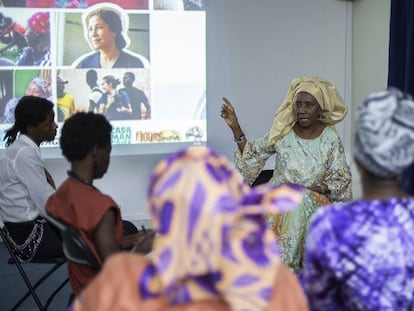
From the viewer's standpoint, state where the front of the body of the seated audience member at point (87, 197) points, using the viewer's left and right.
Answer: facing away from the viewer and to the right of the viewer

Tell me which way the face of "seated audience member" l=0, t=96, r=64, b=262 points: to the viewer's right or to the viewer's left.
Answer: to the viewer's right

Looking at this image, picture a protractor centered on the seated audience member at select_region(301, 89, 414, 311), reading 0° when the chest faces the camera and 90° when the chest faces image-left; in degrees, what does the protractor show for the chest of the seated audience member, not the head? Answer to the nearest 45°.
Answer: approximately 180°

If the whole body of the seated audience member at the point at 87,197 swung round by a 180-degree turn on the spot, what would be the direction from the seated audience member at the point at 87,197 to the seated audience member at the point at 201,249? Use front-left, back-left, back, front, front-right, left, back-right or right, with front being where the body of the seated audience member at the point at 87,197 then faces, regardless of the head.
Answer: front-left

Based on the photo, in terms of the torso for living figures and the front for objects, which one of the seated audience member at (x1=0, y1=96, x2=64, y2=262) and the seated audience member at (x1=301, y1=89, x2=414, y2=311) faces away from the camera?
the seated audience member at (x1=301, y1=89, x2=414, y2=311)

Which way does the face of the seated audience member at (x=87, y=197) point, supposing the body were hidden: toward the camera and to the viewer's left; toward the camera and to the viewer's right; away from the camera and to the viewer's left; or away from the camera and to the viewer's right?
away from the camera and to the viewer's right

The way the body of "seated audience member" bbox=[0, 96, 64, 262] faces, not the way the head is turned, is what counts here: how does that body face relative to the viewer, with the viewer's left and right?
facing to the right of the viewer

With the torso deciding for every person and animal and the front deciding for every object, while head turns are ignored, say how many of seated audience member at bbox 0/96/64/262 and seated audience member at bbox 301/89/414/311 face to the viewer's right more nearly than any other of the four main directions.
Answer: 1

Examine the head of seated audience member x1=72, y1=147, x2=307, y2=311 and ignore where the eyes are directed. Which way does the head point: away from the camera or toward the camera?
away from the camera
